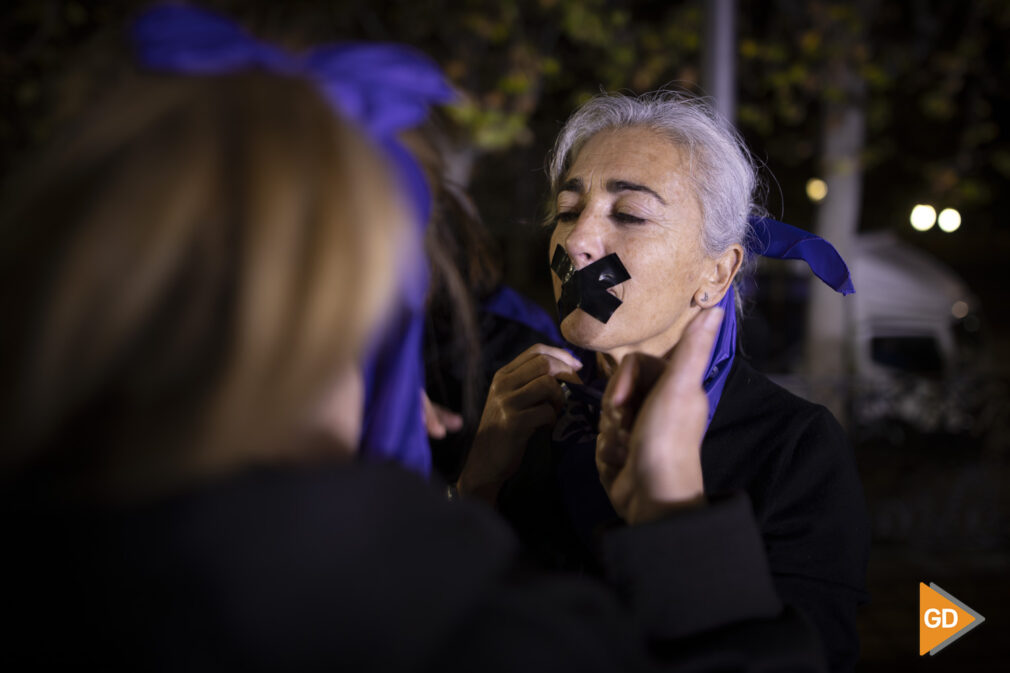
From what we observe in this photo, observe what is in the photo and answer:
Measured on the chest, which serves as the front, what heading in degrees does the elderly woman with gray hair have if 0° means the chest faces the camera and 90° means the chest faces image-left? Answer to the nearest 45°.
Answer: approximately 45°

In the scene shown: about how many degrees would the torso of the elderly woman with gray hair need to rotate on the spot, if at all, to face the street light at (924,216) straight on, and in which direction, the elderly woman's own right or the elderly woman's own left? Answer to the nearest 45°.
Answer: approximately 135° to the elderly woman's own right

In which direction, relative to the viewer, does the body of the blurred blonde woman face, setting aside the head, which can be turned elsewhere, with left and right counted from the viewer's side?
facing away from the viewer and to the right of the viewer

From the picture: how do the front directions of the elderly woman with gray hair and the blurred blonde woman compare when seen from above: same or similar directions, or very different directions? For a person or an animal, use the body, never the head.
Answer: very different directions

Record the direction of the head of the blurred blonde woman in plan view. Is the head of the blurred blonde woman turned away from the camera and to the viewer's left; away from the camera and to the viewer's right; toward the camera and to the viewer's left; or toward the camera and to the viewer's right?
away from the camera and to the viewer's right
